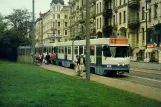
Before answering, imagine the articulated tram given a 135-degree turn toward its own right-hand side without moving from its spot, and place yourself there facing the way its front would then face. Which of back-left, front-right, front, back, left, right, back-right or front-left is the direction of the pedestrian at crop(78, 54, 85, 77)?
left

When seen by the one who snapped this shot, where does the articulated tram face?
facing the viewer and to the right of the viewer

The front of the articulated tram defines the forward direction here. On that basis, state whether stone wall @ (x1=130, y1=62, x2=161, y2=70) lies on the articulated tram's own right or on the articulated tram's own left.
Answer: on the articulated tram's own left
